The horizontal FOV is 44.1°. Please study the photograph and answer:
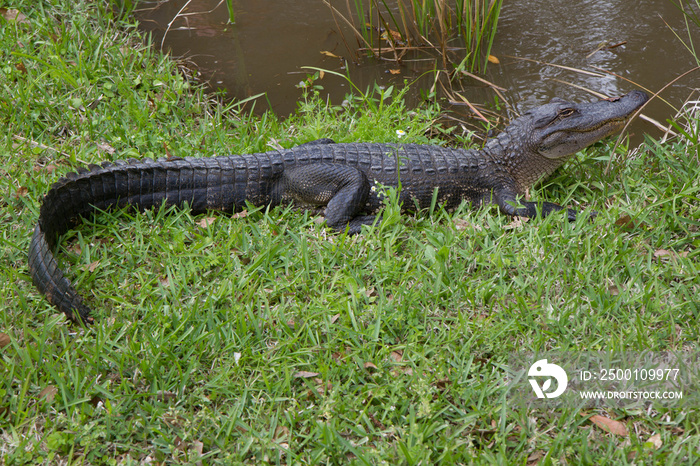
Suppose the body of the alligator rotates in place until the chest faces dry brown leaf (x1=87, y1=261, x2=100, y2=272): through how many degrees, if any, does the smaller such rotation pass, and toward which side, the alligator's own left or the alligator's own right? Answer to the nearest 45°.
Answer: approximately 135° to the alligator's own right

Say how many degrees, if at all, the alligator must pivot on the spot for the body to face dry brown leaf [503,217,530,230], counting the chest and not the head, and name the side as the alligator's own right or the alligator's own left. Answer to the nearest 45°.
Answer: approximately 45° to the alligator's own right

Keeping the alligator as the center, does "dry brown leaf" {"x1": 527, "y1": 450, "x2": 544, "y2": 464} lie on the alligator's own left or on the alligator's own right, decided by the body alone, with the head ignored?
on the alligator's own right

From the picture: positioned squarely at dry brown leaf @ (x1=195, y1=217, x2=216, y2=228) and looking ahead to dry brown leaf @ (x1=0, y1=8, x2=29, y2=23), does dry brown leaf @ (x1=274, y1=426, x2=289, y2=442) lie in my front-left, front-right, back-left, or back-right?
back-left

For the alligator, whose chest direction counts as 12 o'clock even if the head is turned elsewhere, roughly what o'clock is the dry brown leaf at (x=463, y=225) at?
The dry brown leaf is roughly at 1 o'clock from the alligator.

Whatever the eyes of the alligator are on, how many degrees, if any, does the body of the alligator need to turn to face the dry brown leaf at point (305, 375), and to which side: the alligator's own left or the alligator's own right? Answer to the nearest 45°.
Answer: approximately 90° to the alligator's own right

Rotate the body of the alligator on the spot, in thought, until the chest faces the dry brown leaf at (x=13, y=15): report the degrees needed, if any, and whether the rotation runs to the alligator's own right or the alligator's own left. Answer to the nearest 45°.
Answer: approximately 135° to the alligator's own left

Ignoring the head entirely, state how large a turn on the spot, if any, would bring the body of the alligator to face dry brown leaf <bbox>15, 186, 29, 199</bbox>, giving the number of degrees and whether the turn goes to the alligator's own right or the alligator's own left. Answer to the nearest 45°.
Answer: approximately 180°

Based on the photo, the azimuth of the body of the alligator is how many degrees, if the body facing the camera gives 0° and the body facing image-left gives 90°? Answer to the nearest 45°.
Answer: approximately 270°
